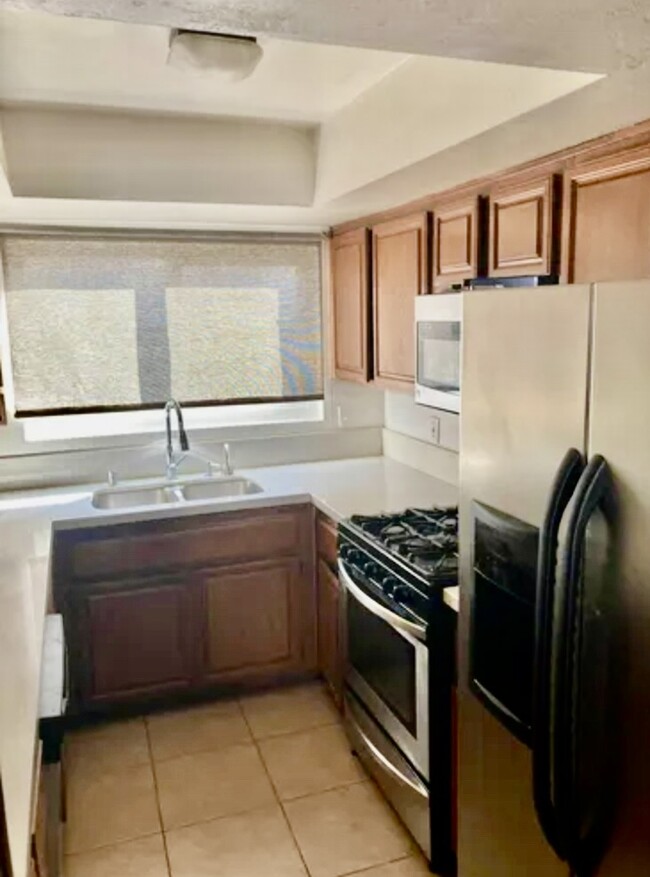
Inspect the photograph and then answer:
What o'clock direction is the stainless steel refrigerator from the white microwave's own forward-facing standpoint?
The stainless steel refrigerator is roughly at 10 o'clock from the white microwave.

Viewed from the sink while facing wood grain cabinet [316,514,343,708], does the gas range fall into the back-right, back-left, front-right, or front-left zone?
front-right

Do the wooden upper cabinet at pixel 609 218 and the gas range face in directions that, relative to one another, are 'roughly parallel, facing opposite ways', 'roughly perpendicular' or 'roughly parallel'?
roughly parallel

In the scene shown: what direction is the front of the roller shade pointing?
toward the camera

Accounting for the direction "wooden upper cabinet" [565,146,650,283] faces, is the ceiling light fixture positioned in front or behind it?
in front

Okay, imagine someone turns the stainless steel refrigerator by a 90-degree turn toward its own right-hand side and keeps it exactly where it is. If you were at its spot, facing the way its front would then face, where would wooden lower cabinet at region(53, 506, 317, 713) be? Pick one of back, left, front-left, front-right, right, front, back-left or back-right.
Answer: front

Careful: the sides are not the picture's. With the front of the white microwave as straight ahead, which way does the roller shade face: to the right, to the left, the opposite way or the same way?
to the left

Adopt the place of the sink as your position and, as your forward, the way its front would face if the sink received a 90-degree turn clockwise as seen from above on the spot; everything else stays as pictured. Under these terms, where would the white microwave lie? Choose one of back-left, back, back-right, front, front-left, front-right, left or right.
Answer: back-left

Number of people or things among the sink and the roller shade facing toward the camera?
2

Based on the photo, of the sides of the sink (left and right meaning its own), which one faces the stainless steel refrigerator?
front

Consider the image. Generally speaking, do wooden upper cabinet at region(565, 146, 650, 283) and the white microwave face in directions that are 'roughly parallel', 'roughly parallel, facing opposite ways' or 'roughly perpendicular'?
roughly parallel

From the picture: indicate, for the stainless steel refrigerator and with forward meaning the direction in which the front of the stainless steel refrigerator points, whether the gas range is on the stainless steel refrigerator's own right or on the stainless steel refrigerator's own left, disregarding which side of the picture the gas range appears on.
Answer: on the stainless steel refrigerator's own right
